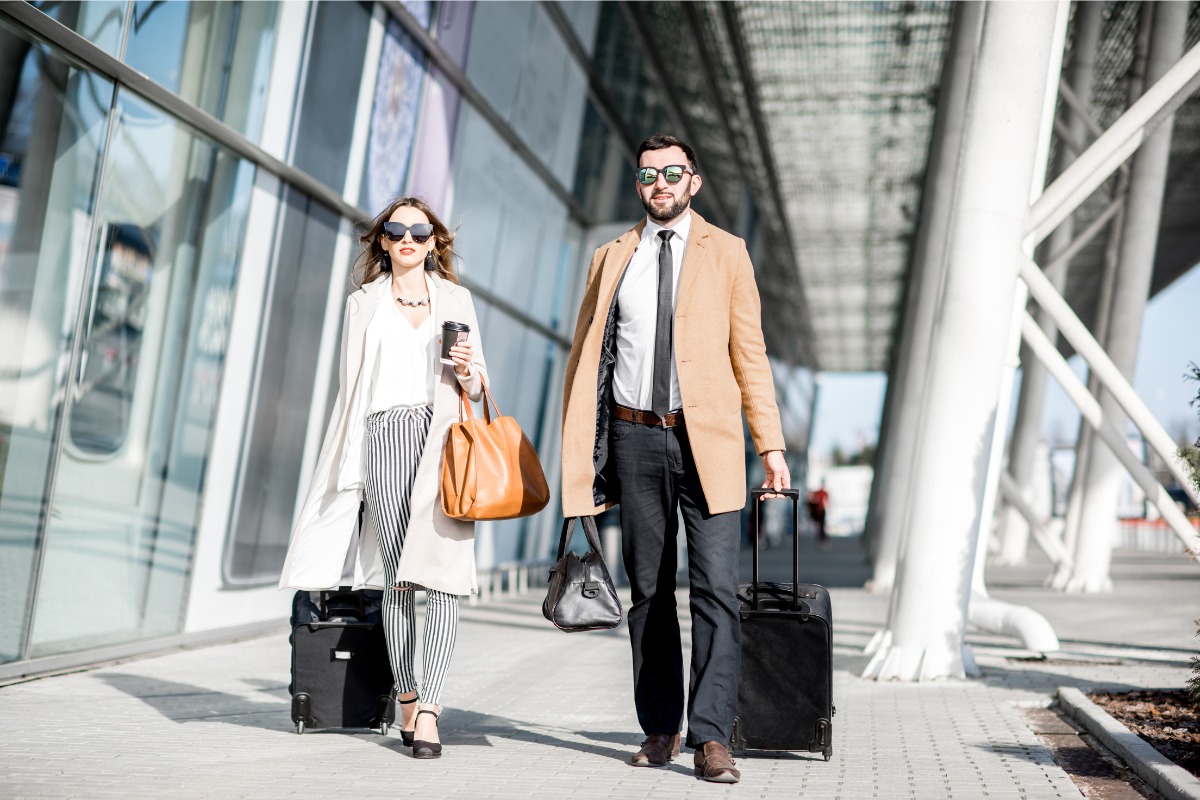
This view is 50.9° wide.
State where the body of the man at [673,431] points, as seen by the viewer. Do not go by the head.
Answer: toward the camera

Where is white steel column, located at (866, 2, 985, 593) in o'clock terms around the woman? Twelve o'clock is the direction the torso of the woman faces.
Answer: The white steel column is roughly at 7 o'clock from the woman.

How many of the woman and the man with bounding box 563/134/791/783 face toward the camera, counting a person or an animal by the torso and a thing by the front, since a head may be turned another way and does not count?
2

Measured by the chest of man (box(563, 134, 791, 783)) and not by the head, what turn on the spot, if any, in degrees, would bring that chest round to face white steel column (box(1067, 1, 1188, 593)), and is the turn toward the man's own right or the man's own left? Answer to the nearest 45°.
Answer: approximately 135° to the man's own left

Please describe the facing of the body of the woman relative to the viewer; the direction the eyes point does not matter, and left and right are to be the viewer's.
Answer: facing the viewer

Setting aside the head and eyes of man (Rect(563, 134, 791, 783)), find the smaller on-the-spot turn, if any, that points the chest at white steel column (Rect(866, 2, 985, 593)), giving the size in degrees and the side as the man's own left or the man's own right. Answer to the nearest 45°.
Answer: approximately 180°

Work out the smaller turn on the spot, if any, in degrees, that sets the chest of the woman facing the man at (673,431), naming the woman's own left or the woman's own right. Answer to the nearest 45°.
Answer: approximately 45° to the woman's own left
